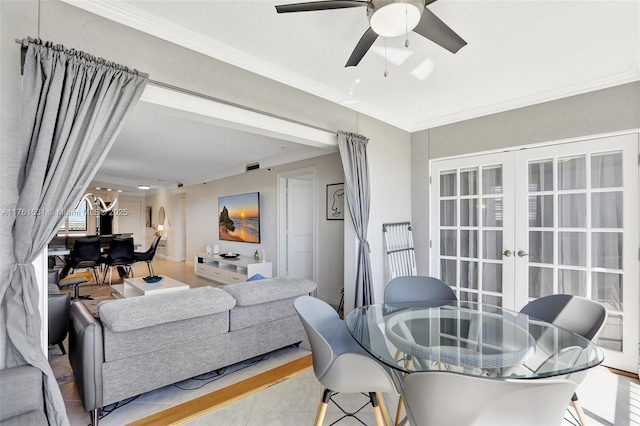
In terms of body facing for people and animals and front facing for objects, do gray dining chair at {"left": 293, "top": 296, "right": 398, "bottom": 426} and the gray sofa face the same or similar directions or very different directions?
very different directions

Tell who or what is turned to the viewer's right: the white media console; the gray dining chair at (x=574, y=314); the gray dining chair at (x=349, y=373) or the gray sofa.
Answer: the gray dining chair at (x=349, y=373)

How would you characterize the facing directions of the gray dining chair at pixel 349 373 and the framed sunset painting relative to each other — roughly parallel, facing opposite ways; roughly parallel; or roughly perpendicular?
roughly perpendicular

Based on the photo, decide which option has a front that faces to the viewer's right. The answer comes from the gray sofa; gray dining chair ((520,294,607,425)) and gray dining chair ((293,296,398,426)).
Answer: gray dining chair ((293,296,398,426))

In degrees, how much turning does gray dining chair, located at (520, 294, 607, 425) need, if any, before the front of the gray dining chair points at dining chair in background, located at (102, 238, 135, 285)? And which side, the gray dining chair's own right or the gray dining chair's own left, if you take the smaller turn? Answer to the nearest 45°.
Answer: approximately 45° to the gray dining chair's own right

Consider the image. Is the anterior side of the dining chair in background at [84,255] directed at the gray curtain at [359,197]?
no

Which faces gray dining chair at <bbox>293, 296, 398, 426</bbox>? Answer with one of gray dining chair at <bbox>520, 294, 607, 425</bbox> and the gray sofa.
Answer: gray dining chair at <bbox>520, 294, 607, 425</bbox>

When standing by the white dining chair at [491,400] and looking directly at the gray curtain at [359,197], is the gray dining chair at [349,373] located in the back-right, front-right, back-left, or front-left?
front-left

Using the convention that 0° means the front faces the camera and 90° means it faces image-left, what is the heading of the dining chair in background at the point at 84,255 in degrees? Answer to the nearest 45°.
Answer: approximately 135°

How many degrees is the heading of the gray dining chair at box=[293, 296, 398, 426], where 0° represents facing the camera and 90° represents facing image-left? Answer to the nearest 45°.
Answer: approximately 270°

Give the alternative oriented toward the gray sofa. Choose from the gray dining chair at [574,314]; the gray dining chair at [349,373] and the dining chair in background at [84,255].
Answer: the gray dining chair at [574,314]

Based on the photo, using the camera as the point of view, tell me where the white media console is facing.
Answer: facing the viewer and to the left of the viewer

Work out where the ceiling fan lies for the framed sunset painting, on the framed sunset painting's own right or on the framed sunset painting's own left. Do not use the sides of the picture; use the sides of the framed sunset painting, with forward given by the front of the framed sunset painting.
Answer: on the framed sunset painting's own left

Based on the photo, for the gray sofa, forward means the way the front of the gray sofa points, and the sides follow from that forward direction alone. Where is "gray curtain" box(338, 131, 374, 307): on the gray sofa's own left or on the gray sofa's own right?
on the gray sofa's own right

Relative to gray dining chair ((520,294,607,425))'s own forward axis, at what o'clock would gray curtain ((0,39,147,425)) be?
The gray curtain is roughly at 12 o'clock from the gray dining chair.

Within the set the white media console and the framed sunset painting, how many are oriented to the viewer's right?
0
